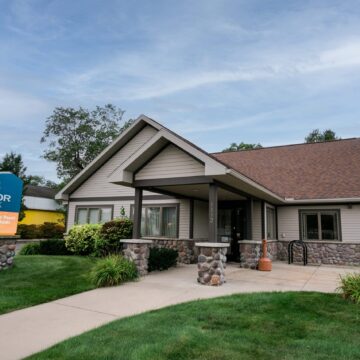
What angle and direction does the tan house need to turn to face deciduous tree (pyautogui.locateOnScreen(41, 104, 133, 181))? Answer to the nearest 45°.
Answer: approximately 135° to its right

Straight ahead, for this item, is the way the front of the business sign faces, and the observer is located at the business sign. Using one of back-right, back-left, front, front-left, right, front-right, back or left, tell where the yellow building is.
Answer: back

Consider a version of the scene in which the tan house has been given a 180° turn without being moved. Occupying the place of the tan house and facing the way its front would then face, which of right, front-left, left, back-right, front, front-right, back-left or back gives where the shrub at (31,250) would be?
left

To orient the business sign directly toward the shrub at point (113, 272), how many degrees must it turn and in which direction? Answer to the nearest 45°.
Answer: approximately 45° to its left

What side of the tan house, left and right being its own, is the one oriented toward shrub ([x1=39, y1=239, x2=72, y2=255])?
right

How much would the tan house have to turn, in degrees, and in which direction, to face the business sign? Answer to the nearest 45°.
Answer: approximately 45° to its right

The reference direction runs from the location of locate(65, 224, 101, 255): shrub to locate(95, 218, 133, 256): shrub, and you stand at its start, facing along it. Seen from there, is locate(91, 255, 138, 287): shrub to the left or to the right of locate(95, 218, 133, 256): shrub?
right

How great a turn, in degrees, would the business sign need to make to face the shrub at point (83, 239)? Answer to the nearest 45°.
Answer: approximately 135° to its left

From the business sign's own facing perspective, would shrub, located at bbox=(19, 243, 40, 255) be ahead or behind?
behind

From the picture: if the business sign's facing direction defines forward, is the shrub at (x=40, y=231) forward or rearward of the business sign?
rearward

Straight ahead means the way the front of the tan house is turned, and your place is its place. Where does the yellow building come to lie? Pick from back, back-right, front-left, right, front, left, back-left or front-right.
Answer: back-right

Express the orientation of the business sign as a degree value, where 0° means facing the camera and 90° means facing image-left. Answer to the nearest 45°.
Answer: approximately 0°

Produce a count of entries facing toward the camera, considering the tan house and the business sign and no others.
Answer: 2

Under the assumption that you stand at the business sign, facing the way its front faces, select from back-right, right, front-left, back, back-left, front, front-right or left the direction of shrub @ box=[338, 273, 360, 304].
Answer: front-left
